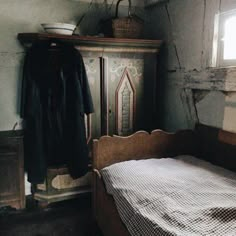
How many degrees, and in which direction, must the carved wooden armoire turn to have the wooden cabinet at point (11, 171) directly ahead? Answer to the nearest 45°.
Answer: approximately 90° to its right

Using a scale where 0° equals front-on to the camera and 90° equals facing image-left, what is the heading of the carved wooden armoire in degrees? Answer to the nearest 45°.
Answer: approximately 0°

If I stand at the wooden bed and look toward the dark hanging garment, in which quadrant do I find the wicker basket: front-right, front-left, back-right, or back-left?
front-right

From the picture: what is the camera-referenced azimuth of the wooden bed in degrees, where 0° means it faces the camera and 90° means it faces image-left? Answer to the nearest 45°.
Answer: approximately 315°

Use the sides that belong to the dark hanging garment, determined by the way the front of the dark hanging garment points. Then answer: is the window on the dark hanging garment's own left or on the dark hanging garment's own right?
on the dark hanging garment's own left

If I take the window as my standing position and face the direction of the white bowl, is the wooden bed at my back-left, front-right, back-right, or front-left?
front-left

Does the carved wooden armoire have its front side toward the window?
no

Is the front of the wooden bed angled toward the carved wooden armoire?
no

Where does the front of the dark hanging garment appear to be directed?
toward the camera

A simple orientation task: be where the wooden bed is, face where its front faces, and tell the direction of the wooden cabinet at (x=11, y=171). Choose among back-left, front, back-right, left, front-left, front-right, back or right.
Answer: back-right

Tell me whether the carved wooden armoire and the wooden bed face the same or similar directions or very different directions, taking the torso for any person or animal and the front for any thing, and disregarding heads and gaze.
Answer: same or similar directions

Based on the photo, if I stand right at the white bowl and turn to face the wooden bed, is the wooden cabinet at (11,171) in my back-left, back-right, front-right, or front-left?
back-right
